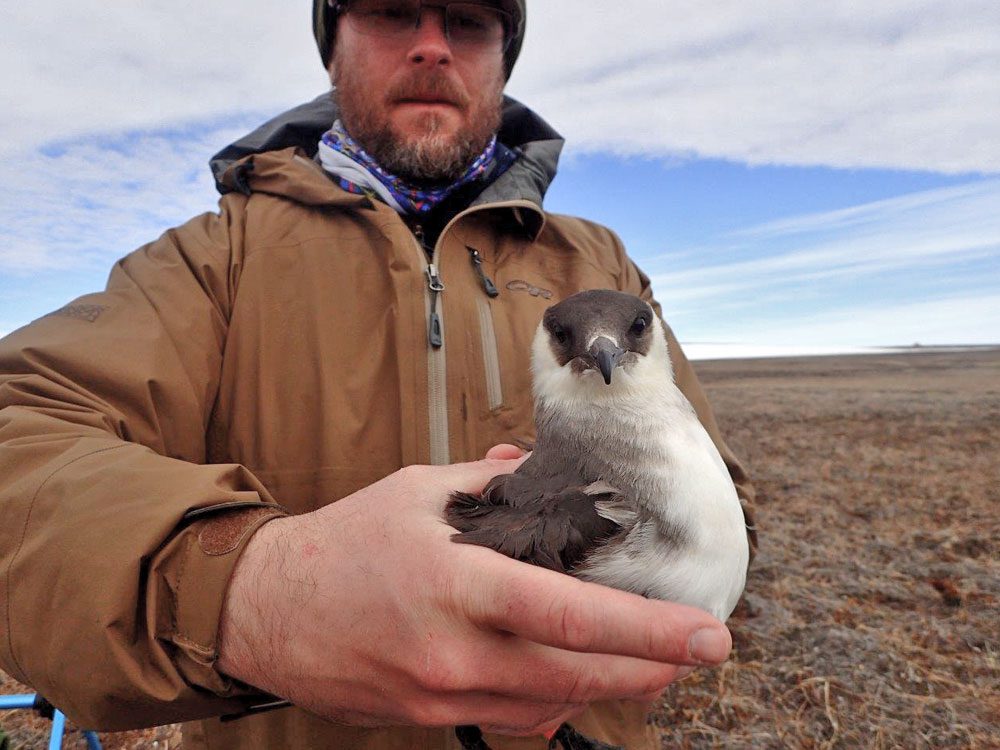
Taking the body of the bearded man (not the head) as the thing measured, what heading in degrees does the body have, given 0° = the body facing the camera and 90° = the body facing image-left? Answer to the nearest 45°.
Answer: approximately 0°
